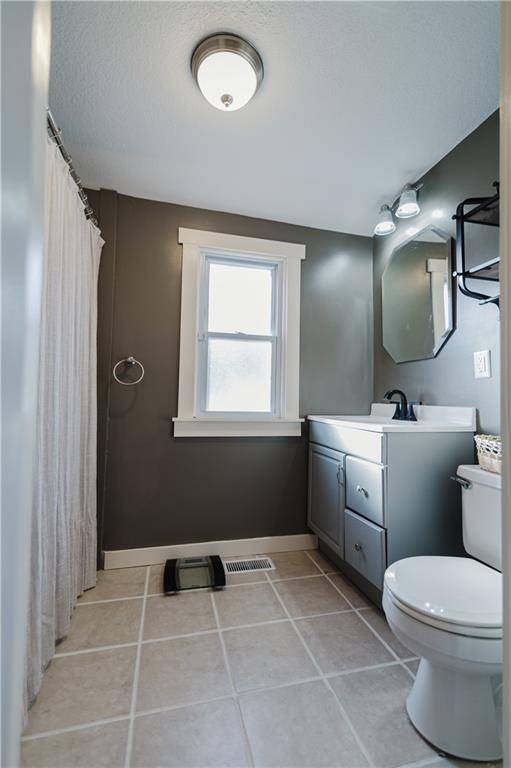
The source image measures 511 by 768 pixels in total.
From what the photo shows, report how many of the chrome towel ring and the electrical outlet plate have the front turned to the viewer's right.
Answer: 0

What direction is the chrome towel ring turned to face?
toward the camera

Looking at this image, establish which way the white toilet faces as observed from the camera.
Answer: facing the viewer and to the left of the viewer

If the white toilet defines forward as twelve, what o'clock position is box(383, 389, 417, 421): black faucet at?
The black faucet is roughly at 4 o'clock from the white toilet.

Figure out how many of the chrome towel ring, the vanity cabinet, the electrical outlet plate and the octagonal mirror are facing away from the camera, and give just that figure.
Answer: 0

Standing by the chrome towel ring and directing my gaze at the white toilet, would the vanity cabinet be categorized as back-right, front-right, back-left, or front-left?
front-left

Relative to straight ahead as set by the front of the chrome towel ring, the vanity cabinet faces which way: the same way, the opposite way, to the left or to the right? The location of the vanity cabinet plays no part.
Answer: to the right

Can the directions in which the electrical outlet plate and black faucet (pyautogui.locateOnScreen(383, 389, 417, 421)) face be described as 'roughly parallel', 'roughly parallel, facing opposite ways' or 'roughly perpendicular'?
roughly parallel

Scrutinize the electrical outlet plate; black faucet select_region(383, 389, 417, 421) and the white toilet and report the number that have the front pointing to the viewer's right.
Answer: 0

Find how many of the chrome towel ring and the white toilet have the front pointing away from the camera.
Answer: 0

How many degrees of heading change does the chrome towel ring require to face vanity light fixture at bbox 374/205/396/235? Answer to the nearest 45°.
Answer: approximately 45° to its left

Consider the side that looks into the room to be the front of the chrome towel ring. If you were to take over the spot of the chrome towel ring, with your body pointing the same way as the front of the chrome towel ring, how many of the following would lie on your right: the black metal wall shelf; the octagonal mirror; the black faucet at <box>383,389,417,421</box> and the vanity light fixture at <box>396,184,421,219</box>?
0

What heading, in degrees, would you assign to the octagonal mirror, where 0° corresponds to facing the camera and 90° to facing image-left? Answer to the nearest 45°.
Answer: approximately 45°

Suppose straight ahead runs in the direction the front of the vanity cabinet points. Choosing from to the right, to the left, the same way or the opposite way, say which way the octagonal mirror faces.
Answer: the same way

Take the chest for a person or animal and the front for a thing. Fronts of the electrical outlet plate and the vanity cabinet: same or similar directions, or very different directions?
same or similar directions

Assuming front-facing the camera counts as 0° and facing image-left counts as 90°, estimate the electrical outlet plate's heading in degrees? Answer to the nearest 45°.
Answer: approximately 45°

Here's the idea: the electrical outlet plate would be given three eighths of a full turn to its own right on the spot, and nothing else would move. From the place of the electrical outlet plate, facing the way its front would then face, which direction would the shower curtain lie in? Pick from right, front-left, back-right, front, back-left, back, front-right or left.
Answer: back-left
